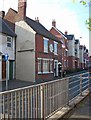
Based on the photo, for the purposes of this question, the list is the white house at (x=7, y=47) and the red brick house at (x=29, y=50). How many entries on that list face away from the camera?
0

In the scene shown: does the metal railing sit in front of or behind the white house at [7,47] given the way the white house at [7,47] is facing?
in front

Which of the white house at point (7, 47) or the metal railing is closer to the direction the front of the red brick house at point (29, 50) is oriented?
the metal railing

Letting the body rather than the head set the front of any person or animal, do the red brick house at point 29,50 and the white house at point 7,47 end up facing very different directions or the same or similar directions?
same or similar directions

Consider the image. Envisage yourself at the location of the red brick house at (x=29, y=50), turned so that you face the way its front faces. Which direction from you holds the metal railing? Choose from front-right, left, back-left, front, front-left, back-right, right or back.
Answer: front-right

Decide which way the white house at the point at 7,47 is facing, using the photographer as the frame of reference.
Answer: facing the viewer and to the right of the viewer

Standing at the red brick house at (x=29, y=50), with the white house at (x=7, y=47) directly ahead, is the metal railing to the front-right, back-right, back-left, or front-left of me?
front-left
